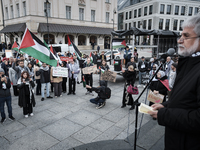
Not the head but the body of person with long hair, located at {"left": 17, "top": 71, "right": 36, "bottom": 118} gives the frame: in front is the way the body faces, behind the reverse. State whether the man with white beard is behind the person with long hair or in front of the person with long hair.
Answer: in front

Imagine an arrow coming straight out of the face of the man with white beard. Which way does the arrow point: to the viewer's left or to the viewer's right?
to the viewer's left

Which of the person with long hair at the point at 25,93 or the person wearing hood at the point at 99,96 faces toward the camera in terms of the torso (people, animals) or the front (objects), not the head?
the person with long hair

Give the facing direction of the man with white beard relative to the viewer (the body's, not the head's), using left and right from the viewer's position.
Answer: facing to the left of the viewer

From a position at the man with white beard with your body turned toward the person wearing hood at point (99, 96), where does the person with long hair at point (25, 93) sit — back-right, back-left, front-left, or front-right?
front-left

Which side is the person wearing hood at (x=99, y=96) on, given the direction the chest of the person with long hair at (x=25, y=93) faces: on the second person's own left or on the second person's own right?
on the second person's own left

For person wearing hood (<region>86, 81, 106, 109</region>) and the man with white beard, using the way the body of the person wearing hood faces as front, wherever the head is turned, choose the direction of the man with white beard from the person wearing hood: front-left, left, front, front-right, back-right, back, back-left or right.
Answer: left

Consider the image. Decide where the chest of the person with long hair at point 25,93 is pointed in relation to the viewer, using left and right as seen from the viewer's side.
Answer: facing the viewer
